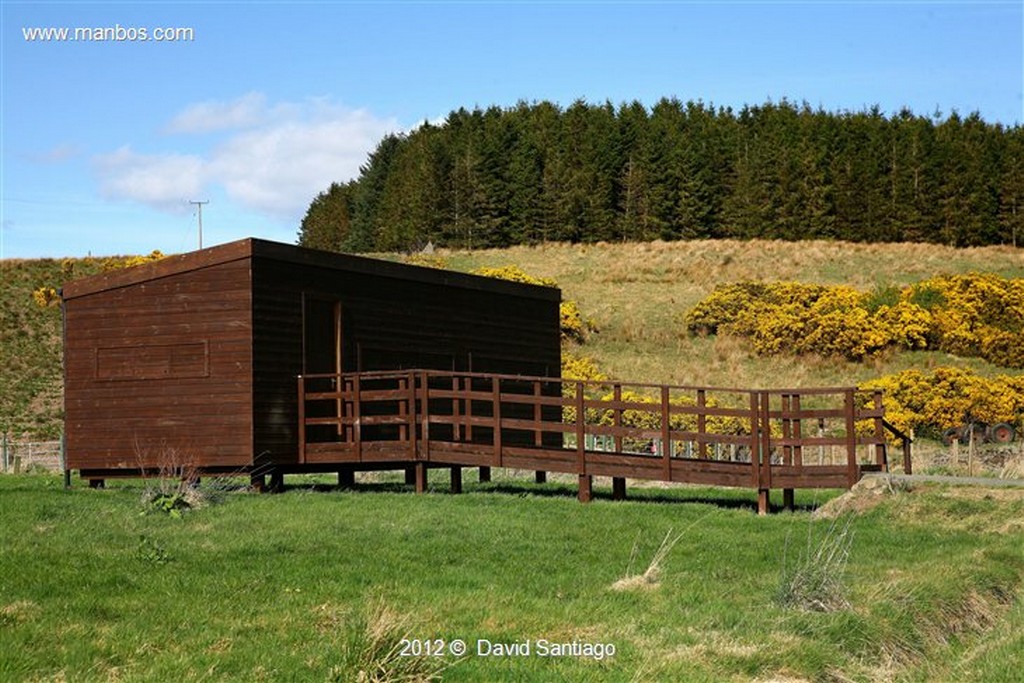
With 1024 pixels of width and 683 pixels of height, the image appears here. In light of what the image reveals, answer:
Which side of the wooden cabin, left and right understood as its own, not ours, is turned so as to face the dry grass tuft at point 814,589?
front

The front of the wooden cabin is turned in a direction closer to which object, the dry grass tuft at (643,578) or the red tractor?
the dry grass tuft

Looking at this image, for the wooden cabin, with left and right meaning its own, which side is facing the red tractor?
left

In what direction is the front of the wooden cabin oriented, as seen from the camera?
facing the viewer and to the right of the viewer

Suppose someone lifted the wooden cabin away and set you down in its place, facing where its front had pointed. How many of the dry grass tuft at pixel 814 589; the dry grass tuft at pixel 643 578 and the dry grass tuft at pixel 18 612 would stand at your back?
0

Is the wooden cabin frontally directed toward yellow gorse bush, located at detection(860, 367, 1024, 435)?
no

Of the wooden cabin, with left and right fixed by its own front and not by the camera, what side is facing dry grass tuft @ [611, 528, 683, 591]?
front

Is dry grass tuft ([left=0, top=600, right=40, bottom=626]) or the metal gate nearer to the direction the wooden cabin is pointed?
the dry grass tuft

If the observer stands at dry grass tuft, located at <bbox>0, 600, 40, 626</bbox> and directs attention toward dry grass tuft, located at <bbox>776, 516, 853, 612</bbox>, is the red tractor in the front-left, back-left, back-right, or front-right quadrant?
front-left

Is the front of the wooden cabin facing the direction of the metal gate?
no

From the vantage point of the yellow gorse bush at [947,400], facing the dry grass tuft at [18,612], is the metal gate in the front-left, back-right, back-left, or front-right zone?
front-right

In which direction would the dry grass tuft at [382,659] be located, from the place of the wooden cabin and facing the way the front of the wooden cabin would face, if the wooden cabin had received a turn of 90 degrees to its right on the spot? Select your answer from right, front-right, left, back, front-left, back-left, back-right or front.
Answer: front-left

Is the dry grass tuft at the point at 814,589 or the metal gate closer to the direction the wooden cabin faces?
the dry grass tuft

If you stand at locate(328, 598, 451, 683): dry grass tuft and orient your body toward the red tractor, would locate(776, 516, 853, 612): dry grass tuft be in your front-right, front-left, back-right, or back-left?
front-right
